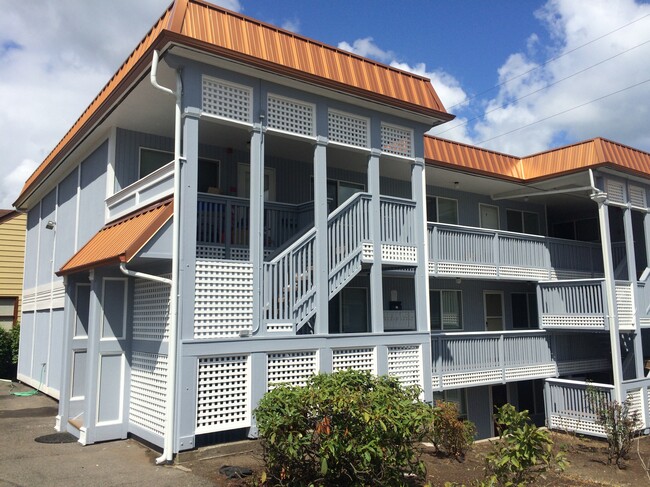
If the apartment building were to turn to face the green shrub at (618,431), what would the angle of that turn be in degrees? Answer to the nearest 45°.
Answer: approximately 45° to its left

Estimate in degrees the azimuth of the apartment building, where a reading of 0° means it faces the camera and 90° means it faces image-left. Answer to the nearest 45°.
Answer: approximately 315°

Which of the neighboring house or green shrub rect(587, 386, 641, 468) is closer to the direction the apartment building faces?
the green shrub

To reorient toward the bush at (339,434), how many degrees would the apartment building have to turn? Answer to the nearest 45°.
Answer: approximately 45° to its right

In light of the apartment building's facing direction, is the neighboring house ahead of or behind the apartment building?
behind
